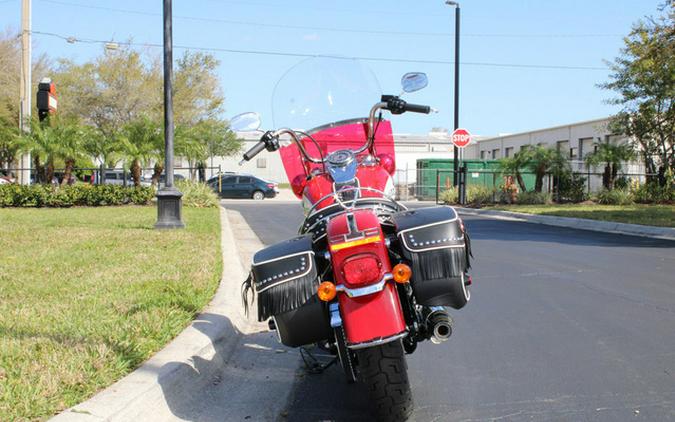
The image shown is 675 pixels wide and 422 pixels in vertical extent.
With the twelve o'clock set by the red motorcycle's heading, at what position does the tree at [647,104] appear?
The tree is roughly at 1 o'clock from the red motorcycle.

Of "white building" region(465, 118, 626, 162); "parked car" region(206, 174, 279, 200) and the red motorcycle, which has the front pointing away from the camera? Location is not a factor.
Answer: the red motorcycle

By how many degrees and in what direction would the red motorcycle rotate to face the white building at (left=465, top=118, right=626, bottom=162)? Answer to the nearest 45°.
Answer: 0° — it already faces it

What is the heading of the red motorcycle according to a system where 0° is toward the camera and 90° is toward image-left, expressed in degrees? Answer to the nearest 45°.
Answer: approximately 180°

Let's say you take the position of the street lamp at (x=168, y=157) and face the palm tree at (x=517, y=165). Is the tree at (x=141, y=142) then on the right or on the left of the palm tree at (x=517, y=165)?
left

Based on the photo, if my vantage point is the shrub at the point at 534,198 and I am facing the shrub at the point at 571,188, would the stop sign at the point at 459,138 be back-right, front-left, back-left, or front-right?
back-left

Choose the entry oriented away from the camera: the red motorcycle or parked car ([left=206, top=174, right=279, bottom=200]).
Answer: the red motorcycle

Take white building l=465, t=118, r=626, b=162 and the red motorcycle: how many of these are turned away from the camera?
1

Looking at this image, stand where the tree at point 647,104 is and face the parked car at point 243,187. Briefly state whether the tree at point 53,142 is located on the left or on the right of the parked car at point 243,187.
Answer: left
